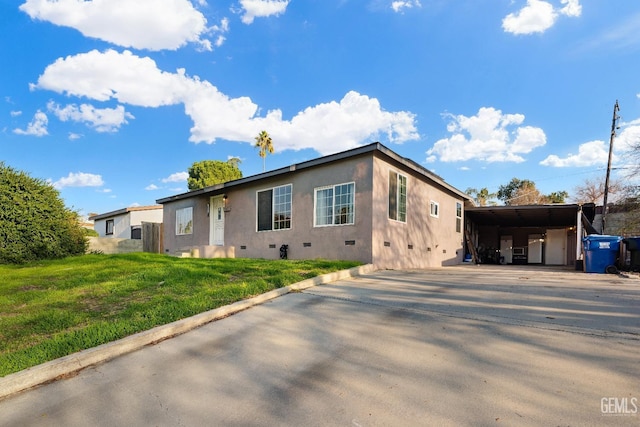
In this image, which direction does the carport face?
toward the camera

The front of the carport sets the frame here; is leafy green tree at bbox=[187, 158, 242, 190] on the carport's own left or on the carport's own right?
on the carport's own right

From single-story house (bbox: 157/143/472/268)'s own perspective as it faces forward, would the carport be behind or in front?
behind

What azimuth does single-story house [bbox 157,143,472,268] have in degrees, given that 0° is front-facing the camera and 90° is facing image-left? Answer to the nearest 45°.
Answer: approximately 45°

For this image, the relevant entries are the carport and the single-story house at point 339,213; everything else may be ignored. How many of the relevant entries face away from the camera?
0
